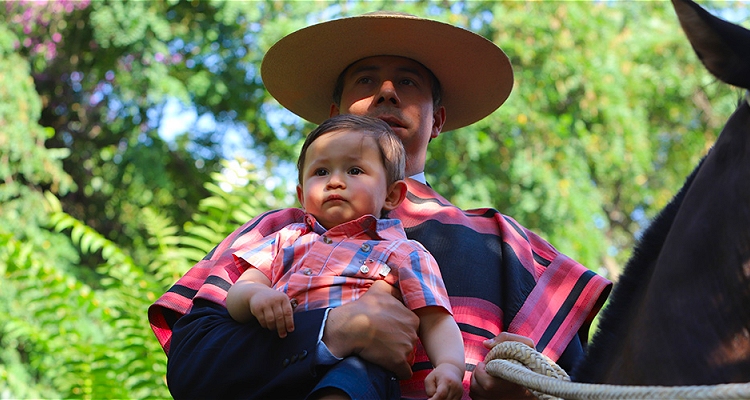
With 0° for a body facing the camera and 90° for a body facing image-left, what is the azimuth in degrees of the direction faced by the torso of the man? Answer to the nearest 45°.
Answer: approximately 0°
